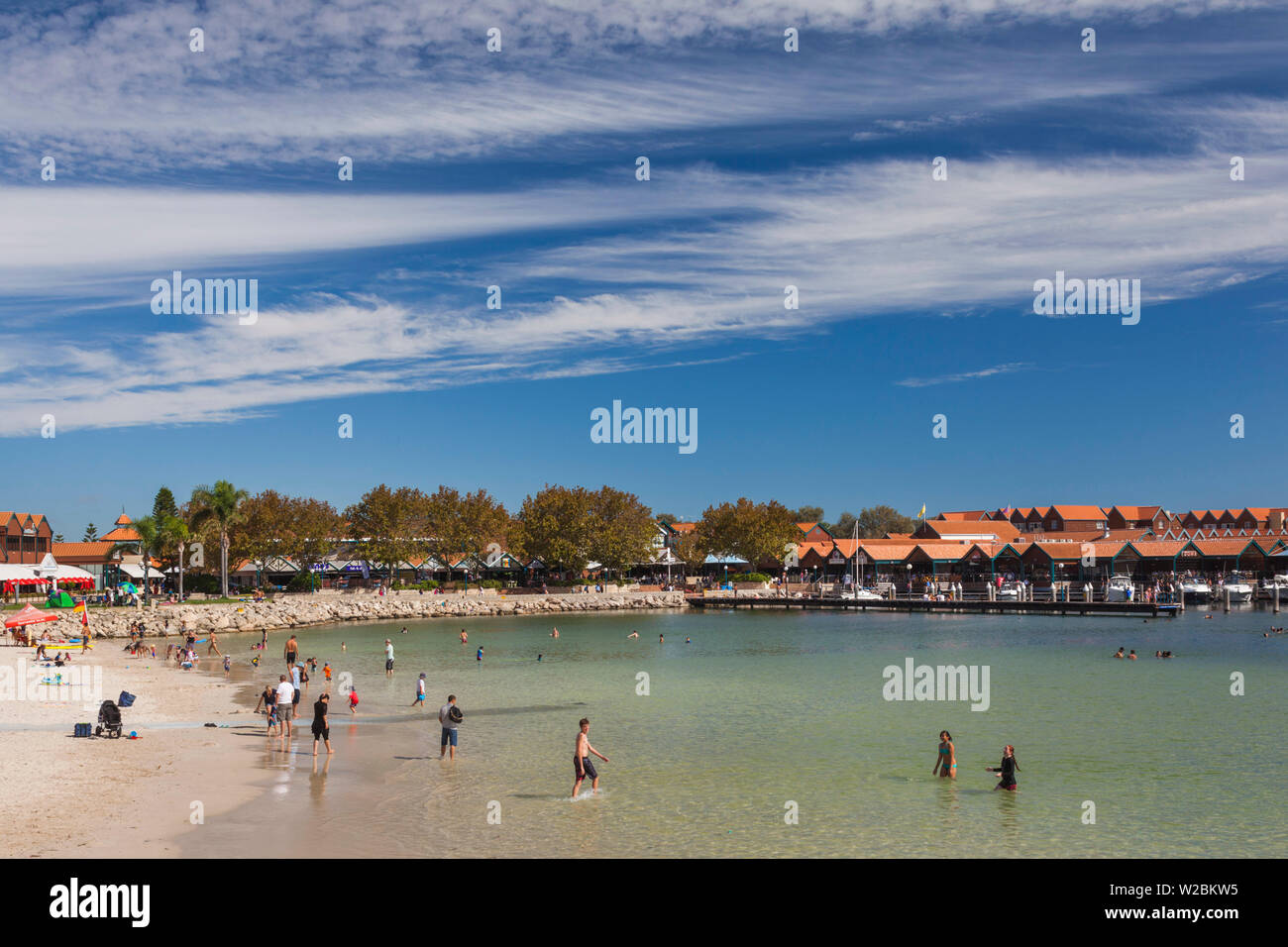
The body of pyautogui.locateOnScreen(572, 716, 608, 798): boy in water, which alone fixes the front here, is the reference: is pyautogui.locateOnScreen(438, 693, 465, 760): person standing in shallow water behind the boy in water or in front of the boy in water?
behind

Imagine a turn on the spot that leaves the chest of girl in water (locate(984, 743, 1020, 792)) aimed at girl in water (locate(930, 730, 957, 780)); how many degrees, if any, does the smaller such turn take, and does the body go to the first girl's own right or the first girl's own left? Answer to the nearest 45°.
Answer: approximately 45° to the first girl's own right

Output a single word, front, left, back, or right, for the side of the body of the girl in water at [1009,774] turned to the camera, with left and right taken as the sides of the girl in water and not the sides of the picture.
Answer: left

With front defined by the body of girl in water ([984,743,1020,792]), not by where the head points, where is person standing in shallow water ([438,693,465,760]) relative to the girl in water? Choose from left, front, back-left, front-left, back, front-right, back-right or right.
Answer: front

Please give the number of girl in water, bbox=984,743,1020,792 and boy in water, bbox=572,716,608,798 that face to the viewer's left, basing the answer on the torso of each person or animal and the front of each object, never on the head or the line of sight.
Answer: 1

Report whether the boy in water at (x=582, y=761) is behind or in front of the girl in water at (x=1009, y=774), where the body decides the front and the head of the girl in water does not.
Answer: in front

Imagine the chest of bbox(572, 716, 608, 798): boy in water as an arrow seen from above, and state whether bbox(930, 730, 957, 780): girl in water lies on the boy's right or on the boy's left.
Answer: on the boy's left

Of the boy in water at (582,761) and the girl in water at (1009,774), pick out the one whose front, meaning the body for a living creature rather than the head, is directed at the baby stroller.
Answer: the girl in water

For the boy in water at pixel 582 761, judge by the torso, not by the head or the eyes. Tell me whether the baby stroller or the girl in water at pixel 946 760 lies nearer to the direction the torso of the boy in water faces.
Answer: the girl in water

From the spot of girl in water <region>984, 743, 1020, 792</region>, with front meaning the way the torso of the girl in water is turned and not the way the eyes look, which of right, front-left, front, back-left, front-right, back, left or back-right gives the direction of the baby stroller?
front

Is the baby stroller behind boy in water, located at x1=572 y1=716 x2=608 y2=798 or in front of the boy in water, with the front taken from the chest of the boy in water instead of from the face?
behind

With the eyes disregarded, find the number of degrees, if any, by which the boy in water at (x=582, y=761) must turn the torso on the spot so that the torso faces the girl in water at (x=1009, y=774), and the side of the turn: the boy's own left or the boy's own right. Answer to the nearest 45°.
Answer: approximately 45° to the boy's own left
